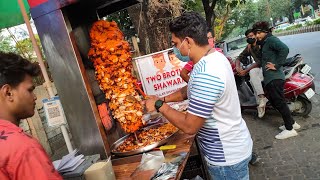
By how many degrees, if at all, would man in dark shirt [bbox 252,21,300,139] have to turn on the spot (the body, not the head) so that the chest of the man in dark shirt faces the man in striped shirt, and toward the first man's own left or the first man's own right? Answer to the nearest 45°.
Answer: approximately 90° to the first man's own left

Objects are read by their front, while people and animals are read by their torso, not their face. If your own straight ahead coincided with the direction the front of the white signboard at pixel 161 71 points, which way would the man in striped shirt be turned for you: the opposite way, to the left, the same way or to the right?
to the right

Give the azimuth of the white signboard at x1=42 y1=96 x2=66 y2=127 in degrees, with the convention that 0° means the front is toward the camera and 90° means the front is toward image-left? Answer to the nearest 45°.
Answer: approximately 0°

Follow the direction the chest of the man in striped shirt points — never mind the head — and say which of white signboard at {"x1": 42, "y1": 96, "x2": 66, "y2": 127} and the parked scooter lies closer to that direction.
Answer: the white signboard

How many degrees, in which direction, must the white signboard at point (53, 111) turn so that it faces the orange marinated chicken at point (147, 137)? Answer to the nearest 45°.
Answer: approximately 45° to its left

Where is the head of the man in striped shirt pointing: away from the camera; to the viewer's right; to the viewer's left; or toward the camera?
to the viewer's left

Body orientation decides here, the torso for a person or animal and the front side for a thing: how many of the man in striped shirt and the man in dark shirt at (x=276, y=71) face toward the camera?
0

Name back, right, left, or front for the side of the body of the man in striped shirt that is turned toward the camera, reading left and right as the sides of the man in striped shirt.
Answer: left

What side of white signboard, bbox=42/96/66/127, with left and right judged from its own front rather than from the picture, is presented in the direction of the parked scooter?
left

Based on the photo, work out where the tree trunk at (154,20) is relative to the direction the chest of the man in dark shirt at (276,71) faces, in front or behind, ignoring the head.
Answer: in front

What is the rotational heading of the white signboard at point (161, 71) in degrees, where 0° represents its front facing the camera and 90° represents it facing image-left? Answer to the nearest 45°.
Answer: approximately 0°

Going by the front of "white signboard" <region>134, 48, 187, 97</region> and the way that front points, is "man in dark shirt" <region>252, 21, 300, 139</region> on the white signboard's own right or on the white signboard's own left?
on the white signboard's own left
